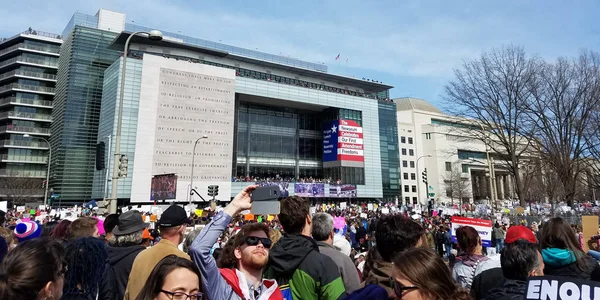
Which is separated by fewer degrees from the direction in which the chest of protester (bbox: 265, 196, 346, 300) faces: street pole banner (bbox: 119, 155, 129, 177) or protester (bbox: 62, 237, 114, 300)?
the street pole banner

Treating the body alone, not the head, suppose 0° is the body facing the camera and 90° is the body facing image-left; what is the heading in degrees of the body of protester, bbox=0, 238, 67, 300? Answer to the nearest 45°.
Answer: approximately 225°

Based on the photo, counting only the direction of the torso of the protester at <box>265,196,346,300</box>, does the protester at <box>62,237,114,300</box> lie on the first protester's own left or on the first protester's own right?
on the first protester's own left

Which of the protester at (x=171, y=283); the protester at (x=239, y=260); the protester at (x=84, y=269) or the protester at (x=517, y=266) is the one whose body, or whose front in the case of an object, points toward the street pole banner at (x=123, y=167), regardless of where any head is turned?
the protester at (x=84, y=269)

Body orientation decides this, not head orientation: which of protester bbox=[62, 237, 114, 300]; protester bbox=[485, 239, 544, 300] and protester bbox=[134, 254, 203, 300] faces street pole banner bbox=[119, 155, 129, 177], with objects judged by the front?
protester bbox=[62, 237, 114, 300]

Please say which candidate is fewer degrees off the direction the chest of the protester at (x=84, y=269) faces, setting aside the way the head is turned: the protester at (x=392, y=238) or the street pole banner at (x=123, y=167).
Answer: the street pole banner

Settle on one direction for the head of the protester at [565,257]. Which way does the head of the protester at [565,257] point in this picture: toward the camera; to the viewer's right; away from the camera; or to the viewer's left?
away from the camera

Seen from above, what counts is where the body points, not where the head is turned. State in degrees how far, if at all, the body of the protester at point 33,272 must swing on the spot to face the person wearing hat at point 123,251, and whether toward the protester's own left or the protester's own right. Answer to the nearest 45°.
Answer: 0° — they already face them

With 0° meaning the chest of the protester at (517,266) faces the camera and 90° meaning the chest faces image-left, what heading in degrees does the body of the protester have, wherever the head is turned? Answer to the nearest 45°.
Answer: approximately 225°

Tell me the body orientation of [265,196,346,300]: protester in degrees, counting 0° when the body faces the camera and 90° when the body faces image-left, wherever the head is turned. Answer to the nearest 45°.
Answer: approximately 225°

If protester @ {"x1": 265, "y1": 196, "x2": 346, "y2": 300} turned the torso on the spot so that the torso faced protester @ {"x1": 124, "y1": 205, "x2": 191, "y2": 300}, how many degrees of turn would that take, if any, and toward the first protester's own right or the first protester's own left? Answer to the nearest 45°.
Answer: approximately 135° to the first protester's own left

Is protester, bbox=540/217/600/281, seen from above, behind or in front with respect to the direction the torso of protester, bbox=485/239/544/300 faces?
in front

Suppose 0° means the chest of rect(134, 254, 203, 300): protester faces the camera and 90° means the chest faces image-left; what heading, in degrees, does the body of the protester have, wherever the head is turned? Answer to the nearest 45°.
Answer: approximately 315°

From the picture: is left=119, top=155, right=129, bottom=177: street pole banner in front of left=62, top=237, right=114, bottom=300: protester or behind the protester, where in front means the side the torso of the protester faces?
in front
